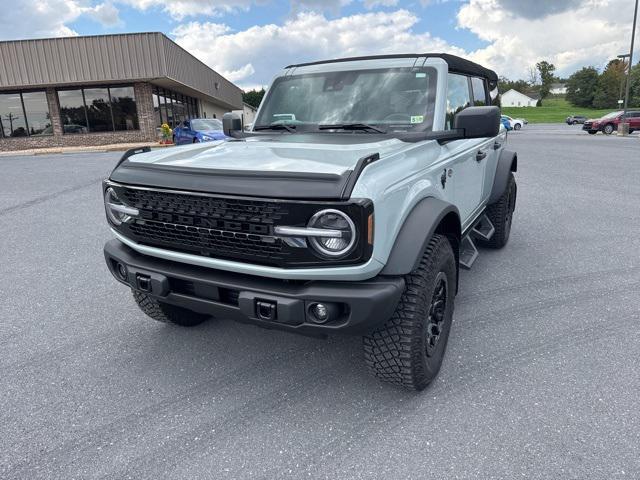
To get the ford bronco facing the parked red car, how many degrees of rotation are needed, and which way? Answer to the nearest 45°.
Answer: approximately 180°

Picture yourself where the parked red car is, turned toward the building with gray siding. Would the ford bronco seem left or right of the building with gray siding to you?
left

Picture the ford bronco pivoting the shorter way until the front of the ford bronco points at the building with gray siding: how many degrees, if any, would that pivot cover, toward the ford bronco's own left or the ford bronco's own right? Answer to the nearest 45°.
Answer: approximately 90° to the ford bronco's own right

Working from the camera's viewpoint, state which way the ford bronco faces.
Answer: facing the viewer and to the left of the viewer
